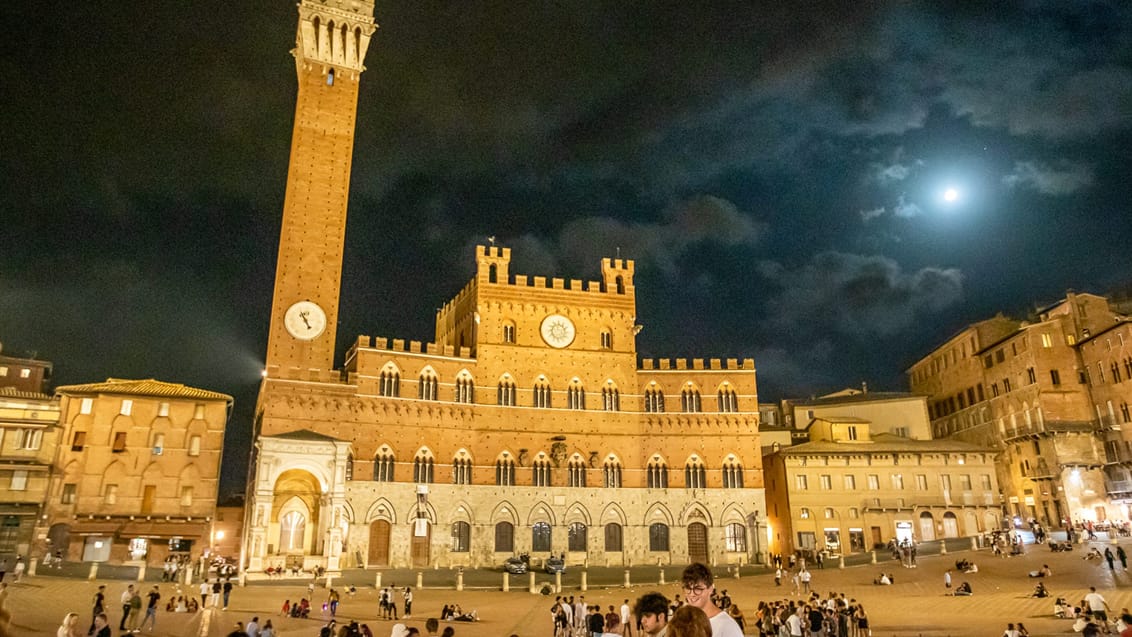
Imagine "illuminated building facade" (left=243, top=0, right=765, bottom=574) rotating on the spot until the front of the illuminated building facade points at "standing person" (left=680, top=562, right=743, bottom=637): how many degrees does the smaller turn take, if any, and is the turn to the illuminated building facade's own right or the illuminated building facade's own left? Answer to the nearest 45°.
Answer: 0° — it already faces them

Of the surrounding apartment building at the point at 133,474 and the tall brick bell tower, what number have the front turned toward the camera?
2

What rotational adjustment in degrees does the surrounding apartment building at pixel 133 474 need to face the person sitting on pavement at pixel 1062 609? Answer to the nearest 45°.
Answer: approximately 45° to its left

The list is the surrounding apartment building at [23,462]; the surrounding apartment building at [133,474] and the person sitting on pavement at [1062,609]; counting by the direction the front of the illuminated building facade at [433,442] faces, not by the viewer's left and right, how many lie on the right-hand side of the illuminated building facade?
2

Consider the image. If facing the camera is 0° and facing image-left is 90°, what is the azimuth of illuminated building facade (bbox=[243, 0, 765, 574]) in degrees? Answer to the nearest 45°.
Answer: approximately 0°

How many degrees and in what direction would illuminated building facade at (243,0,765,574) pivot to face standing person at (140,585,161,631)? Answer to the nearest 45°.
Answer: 0° — it already faces them

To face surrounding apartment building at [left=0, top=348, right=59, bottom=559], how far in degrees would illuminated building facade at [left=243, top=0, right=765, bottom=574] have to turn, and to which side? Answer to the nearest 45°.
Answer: approximately 90° to its right
